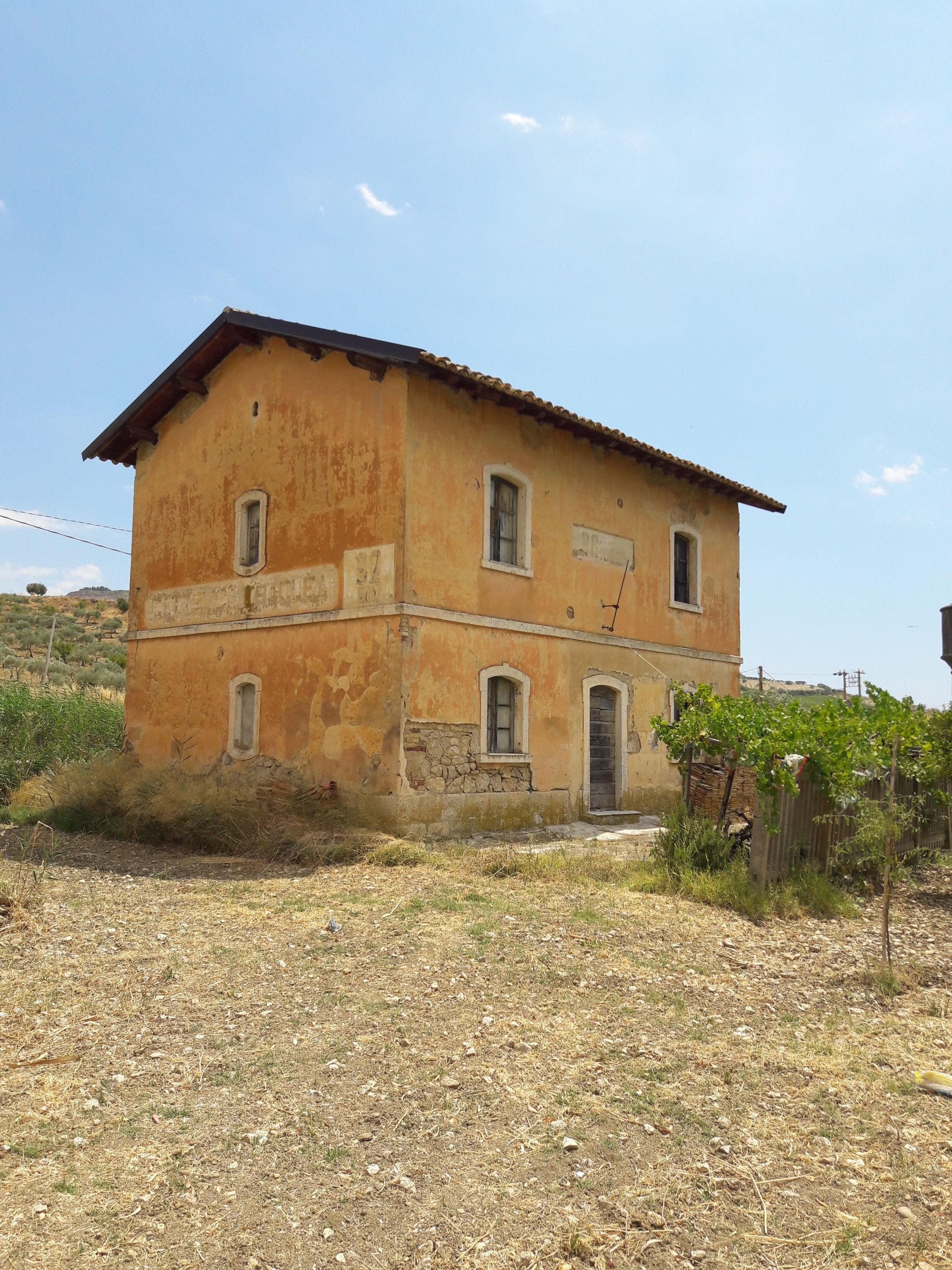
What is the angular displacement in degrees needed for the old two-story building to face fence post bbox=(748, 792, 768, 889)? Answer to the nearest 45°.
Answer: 0° — it already faces it

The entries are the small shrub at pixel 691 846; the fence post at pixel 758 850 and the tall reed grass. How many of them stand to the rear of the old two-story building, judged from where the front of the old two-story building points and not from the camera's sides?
1

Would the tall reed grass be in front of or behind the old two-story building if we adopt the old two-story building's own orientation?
behind

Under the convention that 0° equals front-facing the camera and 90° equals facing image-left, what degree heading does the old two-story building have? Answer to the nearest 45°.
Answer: approximately 315°

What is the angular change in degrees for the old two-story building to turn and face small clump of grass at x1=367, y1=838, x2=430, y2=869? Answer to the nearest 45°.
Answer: approximately 45° to its right

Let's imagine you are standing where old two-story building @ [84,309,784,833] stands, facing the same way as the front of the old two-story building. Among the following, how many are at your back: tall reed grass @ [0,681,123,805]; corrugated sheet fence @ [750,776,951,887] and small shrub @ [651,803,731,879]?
1

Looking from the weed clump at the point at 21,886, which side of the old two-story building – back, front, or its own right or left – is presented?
right

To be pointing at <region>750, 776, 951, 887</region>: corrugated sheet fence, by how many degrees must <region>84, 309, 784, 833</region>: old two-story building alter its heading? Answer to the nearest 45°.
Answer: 0° — it already faces it
